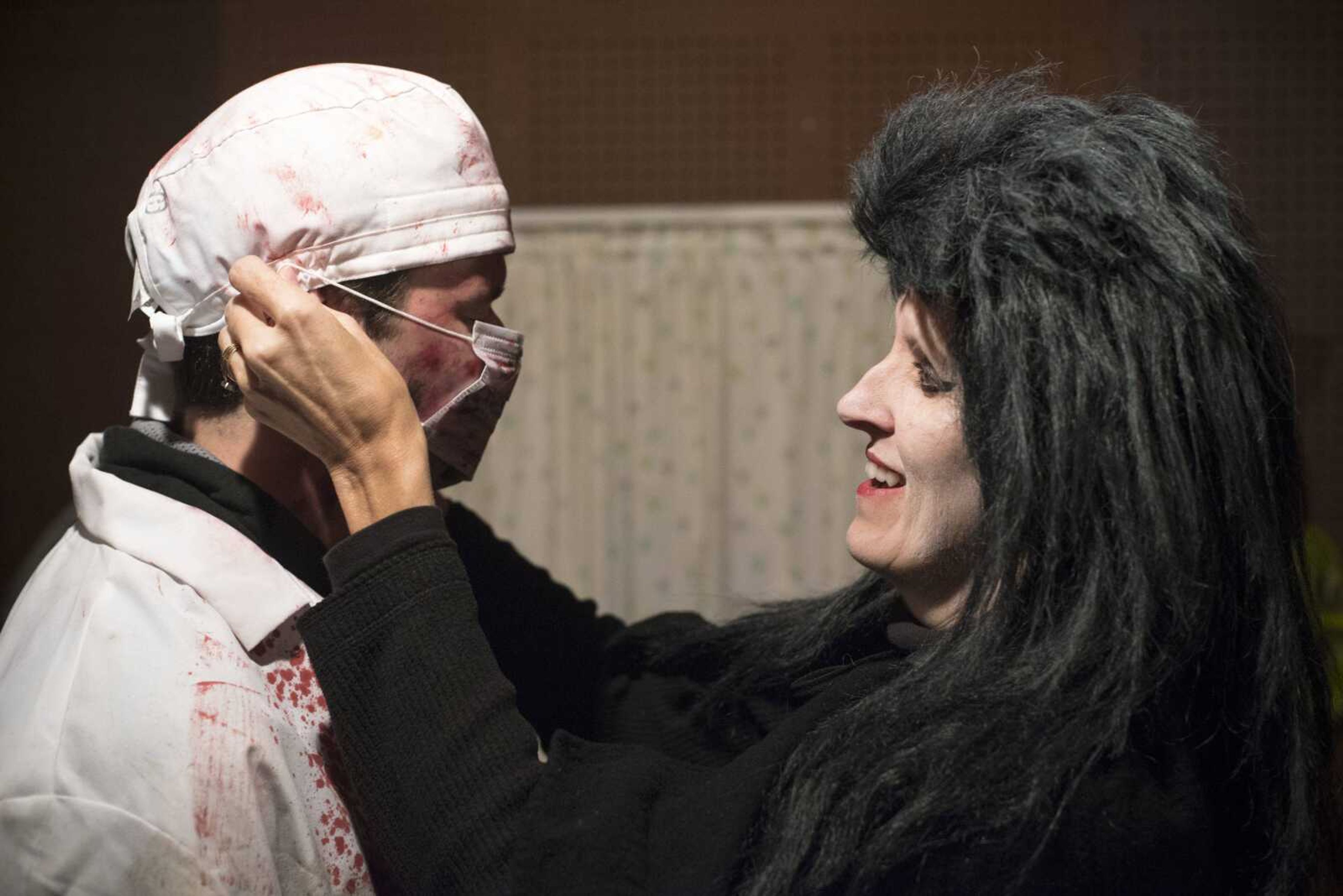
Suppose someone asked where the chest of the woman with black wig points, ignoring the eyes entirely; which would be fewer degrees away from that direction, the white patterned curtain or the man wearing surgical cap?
the man wearing surgical cap

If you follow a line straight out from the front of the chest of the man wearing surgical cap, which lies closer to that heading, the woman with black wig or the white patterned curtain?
the woman with black wig

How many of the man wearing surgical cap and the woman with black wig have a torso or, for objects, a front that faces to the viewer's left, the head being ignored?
1

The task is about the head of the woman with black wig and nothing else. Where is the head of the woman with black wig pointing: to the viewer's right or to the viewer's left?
to the viewer's left

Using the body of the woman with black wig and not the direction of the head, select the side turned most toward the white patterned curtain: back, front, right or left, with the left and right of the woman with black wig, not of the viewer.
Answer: right

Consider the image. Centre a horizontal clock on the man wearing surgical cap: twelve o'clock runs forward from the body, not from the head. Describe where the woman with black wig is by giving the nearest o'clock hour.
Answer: The woman with black wig is roughly at 1 o'clock from the man wearing surgical cap.

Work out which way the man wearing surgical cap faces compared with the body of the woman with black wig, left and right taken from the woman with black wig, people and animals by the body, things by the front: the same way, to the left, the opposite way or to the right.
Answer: the opposite way

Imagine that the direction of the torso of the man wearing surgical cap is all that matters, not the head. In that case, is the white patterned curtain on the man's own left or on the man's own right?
on the man's own left

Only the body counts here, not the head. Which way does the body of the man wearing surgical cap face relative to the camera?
to the viewer's right

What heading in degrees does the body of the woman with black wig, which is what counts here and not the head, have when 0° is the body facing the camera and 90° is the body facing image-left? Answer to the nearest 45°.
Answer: approximately 90°

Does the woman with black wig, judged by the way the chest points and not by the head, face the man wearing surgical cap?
yes

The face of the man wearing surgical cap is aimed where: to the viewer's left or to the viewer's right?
to the viewer's right
